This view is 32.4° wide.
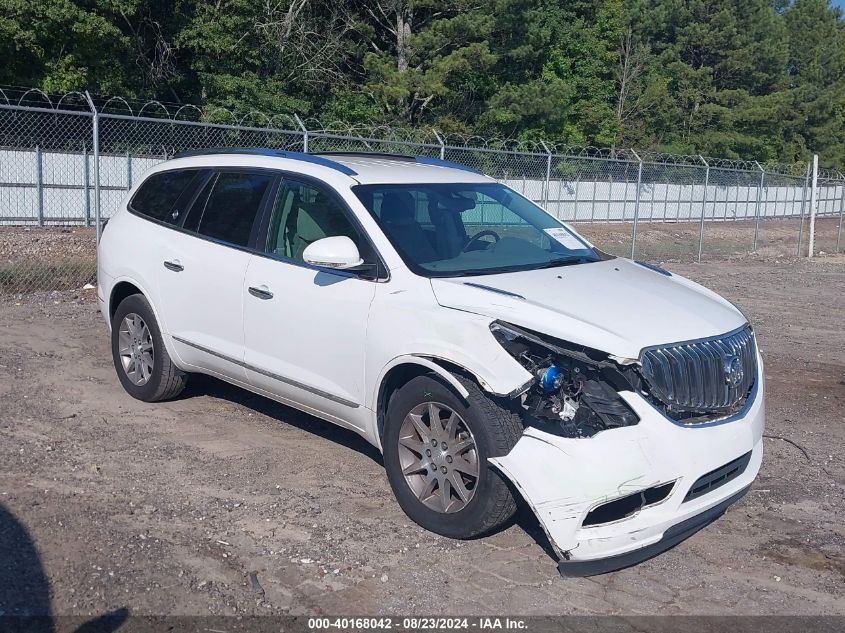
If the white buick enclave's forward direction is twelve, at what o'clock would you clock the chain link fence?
The chain link fence is roughly at 7 o'clock from the white buick enclave.

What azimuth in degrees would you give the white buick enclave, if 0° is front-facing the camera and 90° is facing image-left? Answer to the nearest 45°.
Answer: approximately 315°
